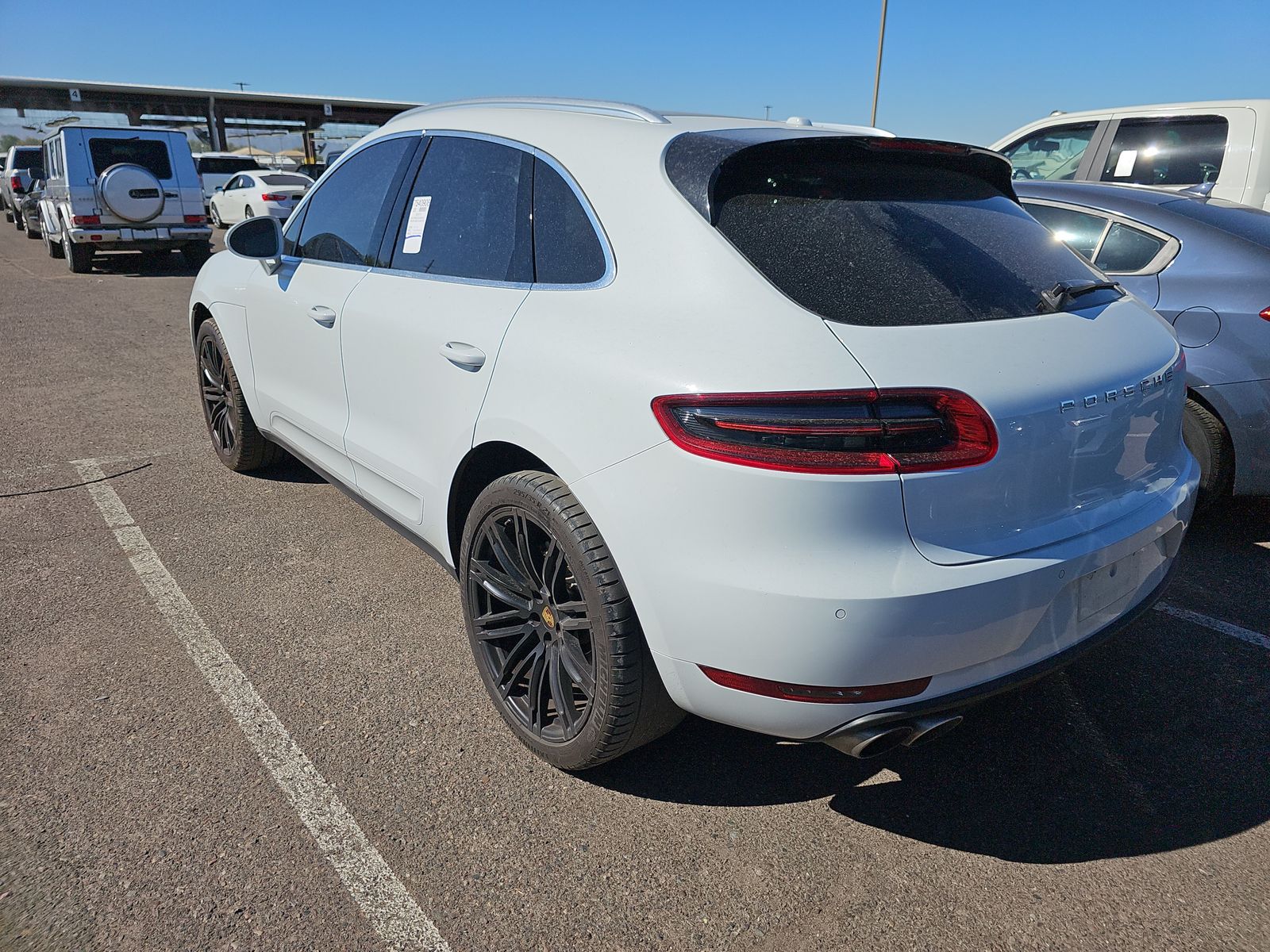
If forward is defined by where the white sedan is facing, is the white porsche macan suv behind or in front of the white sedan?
behind

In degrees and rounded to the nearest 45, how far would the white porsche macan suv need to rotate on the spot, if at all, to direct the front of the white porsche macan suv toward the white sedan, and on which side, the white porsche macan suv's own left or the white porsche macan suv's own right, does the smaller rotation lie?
0° — it already faces it

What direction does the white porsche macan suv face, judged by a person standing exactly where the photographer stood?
facing away from the viewer and to the left of the viewer

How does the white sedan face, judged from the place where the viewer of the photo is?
facing away from the viewer and to the left of the viewer

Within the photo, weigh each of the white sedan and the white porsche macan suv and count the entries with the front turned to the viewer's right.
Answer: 0
